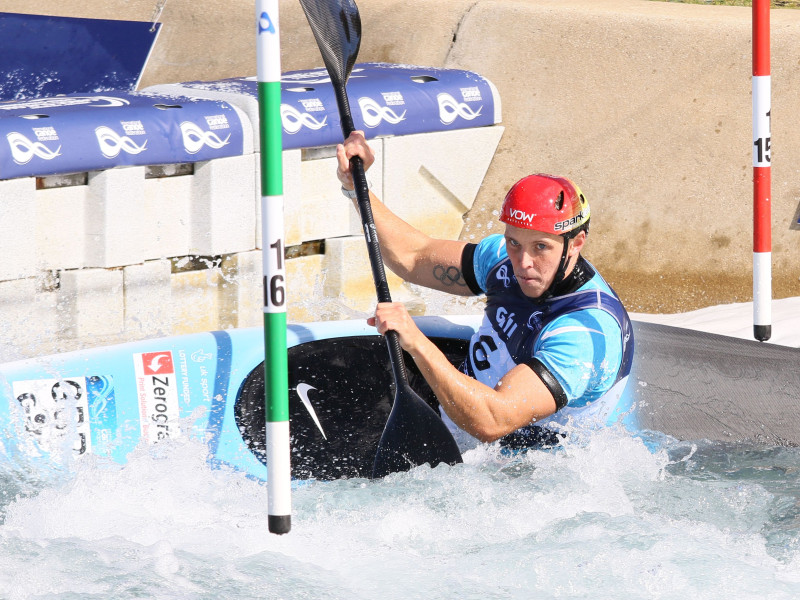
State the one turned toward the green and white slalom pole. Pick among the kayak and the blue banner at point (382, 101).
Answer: the blue banner

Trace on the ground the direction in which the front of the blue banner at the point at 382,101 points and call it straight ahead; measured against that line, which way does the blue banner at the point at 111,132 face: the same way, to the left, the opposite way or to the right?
the same way

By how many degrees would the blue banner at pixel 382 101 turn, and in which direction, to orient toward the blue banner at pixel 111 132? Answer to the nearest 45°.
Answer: approximately 45° to its right

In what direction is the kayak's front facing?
to the viewer's left

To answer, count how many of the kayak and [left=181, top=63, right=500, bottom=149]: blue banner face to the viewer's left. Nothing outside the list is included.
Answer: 1

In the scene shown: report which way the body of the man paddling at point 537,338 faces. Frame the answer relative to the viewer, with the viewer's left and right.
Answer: facing the viewer and to the left of the viewer

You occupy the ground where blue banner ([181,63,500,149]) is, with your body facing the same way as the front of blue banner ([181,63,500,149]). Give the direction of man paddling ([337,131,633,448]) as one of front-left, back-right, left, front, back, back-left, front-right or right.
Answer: front

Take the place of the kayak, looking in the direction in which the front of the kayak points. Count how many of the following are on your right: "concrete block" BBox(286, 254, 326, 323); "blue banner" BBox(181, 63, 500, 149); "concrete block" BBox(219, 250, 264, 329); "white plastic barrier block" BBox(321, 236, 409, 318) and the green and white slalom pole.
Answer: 4

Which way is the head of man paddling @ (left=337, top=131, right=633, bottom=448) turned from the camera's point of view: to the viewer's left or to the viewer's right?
to the viewer's left

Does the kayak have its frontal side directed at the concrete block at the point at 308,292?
no

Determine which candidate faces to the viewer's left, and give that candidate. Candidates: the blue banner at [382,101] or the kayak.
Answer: the kayak

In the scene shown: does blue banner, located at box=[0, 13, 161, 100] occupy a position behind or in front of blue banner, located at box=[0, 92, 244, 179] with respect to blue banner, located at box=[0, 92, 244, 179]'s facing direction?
behind

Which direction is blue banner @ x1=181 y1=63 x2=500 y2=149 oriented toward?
toward the camera

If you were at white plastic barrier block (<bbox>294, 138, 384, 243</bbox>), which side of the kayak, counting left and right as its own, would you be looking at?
right

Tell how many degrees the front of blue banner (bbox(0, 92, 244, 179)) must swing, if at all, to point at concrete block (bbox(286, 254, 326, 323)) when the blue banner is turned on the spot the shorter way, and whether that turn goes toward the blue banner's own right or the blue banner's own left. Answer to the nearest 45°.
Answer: approximately 135° to the blue banner's own left

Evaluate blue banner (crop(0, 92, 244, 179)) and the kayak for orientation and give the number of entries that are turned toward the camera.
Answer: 1

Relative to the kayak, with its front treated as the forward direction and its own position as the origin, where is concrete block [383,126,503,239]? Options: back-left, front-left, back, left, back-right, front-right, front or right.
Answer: right

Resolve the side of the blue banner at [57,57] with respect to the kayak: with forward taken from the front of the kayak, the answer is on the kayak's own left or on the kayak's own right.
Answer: on the kayak's own right
